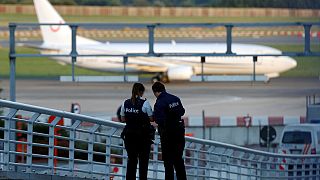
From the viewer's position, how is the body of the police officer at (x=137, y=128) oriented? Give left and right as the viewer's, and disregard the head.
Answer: facing away from the viewer and to the right of the viewer

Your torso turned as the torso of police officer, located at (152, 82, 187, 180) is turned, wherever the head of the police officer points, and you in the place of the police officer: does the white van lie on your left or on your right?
on your right

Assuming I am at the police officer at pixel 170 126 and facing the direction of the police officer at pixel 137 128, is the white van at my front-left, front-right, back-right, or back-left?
back-right

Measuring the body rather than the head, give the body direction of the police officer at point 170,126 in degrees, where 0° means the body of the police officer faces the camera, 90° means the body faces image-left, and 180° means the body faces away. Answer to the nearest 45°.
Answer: approximately 135°
